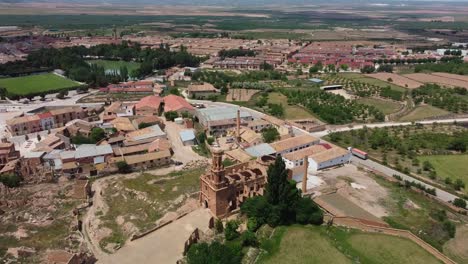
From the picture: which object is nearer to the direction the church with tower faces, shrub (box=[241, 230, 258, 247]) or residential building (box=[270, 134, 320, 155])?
the shrub

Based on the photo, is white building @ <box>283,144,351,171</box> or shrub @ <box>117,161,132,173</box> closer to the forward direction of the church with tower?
the shrub

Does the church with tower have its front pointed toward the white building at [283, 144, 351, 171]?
no

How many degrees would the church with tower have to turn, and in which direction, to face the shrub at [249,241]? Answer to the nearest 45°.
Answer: approximately 45° to its left

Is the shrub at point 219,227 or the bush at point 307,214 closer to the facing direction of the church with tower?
the shrub

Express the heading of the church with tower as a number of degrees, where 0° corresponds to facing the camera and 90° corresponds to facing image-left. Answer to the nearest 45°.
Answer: approximately 45°

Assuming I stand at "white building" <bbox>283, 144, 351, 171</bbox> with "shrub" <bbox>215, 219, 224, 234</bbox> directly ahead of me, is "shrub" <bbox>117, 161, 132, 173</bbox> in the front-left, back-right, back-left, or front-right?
front-right

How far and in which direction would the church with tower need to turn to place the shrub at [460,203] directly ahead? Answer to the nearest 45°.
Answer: approximately 135° to its left

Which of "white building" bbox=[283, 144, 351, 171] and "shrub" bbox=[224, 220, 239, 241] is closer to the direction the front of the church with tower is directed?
the shrub

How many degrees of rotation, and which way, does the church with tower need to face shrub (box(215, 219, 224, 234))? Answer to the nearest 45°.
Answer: approximately 45° to its left

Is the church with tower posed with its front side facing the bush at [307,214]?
no

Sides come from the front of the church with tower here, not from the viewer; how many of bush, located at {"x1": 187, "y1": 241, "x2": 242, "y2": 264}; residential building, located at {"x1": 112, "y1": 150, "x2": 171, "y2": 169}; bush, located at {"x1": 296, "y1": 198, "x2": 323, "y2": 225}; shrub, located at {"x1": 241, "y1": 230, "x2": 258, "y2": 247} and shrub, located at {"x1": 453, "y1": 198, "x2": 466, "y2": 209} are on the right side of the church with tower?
1

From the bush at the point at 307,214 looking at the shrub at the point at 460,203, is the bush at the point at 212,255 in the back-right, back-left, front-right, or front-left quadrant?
back-right
